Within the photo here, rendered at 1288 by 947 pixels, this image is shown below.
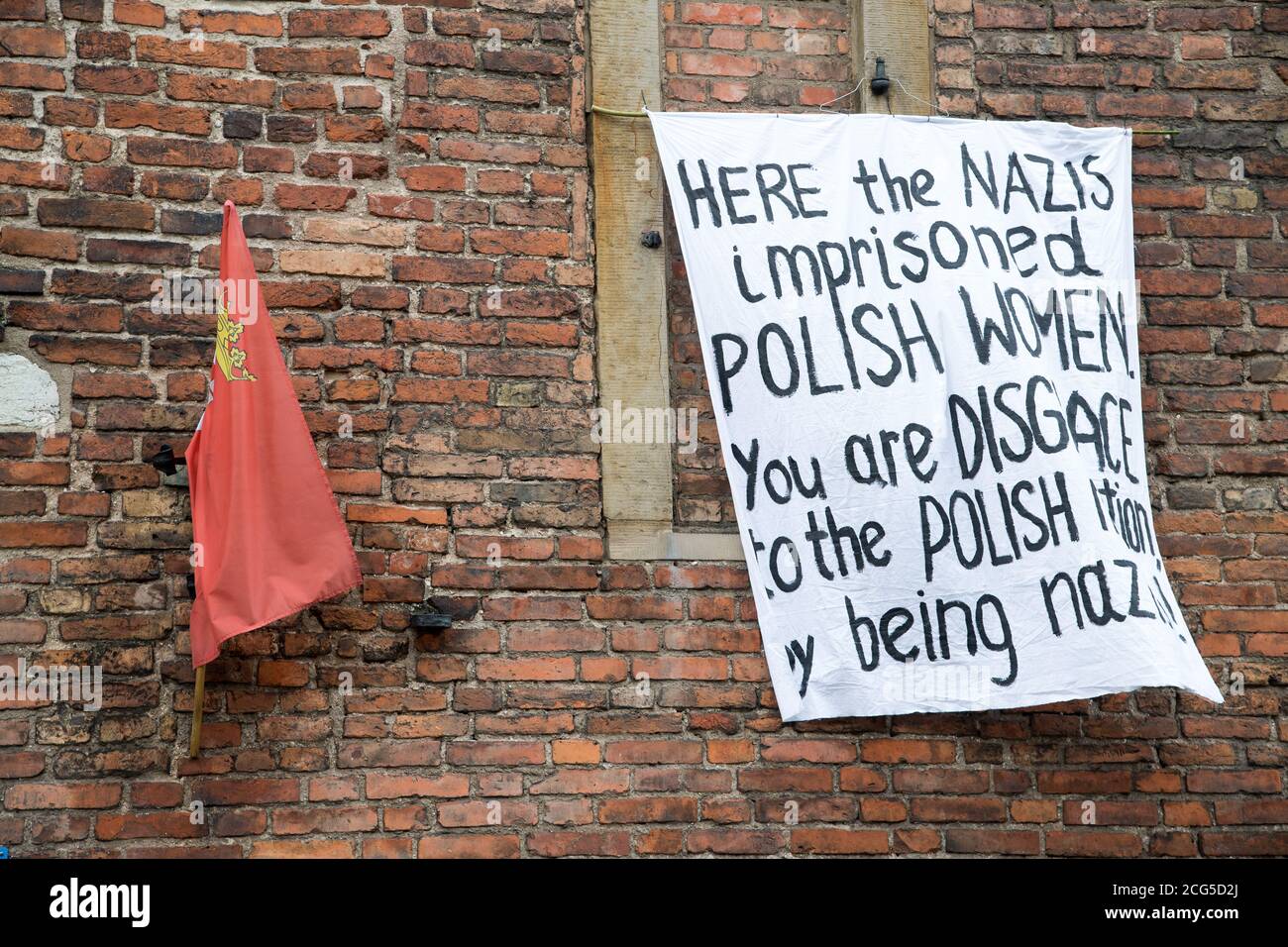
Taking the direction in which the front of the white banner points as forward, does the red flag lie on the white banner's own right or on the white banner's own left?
on the white banner's own right

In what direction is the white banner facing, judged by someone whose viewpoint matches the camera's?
facing the viewer
